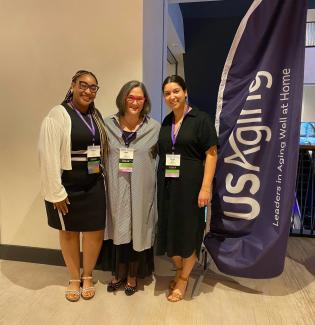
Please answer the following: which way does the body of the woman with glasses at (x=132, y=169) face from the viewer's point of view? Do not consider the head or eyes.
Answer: toward the camera

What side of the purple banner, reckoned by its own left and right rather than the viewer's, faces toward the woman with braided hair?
right

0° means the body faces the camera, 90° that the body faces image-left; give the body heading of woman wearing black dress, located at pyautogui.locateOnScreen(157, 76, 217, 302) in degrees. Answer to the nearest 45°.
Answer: approximately 45°

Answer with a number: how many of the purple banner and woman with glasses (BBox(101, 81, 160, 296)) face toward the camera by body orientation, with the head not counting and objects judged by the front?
2

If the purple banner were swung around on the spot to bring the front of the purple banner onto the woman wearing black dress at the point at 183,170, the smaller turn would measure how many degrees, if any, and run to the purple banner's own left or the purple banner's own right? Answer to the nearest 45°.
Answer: approximately 45° to the purple banner's own right

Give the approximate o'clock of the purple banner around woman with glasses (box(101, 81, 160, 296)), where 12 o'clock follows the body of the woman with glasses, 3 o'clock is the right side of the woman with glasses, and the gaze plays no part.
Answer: The purple banner is roughly at 9 o'clock from the woman with glasses.

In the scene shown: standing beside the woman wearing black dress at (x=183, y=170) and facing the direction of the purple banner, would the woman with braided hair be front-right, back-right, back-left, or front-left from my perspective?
back-left

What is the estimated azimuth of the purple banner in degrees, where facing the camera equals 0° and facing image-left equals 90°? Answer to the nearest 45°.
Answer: approximately 0°
